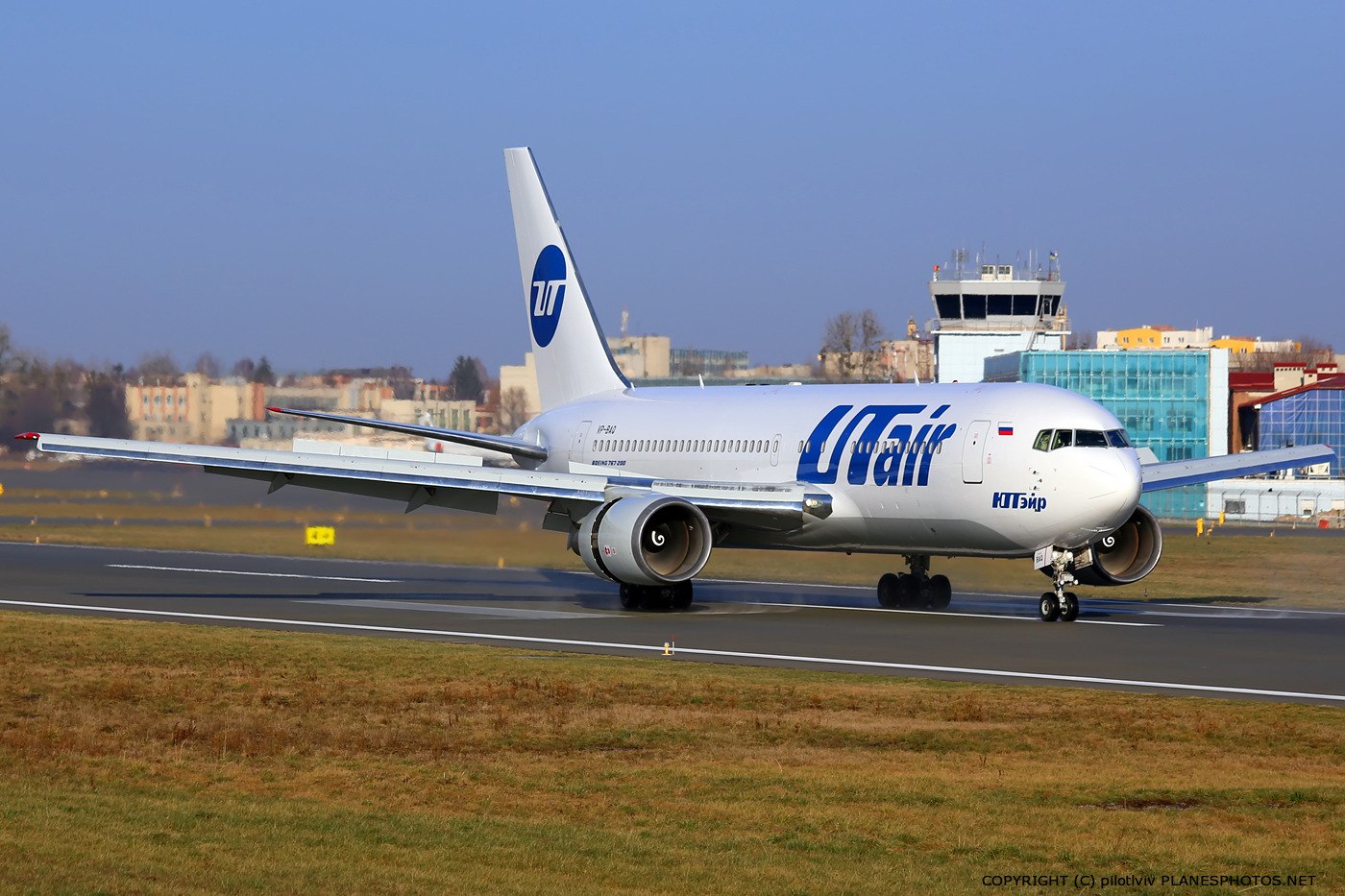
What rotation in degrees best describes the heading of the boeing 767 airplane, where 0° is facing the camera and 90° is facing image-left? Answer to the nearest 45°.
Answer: approximately 315°
